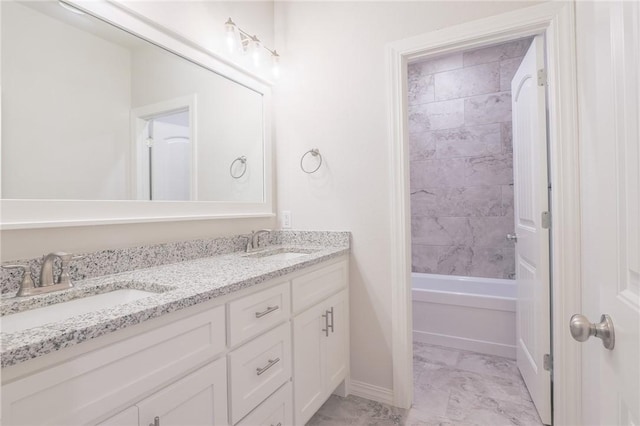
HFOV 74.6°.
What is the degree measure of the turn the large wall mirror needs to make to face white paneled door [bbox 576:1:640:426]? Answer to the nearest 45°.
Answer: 0° — it already faces it

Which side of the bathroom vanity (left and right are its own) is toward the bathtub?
left

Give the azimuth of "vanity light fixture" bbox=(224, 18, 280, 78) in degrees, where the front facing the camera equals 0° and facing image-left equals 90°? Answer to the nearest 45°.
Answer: approximately 315°

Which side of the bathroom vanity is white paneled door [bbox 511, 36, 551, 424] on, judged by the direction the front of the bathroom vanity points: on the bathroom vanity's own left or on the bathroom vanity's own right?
on the bathroom vanity's own left

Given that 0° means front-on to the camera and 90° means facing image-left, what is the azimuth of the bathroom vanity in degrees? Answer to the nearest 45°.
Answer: approximately 315°
